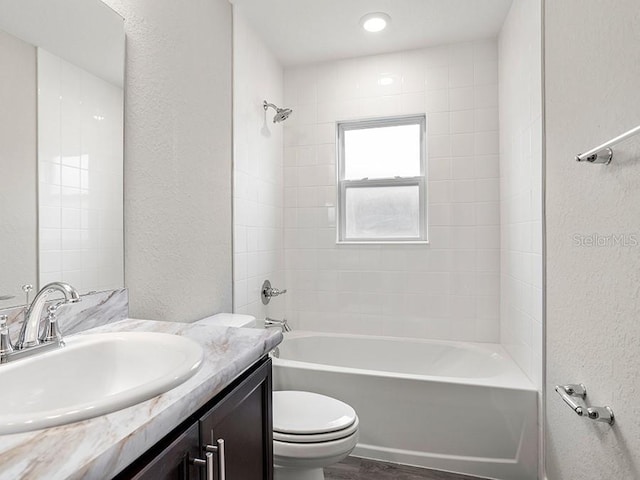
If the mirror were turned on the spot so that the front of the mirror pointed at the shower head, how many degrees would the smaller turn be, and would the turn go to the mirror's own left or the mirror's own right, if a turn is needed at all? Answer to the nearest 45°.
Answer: approximately 90° to the mirror's own left

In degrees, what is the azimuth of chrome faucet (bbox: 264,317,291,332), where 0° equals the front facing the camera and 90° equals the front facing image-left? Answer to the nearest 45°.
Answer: approximately 270°

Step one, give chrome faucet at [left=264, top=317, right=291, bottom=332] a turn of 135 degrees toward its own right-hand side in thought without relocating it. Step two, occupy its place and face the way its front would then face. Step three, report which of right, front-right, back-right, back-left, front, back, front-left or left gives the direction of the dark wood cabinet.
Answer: front-left

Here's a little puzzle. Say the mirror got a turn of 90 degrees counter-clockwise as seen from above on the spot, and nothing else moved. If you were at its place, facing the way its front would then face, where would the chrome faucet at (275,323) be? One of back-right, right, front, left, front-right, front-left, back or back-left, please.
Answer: front

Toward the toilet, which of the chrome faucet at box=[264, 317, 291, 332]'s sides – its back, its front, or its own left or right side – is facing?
right

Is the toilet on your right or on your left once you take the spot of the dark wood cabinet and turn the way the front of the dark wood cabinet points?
on your left

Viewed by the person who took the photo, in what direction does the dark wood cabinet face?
facing the viewer and to the right of the viewer

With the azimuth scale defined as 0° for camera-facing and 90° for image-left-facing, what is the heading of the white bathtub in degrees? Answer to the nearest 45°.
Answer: approximately 0°

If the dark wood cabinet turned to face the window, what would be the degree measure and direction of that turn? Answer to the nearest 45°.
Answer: approximately 90° to its left

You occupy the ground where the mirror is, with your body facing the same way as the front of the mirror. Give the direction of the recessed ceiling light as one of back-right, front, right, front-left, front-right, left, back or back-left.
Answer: front-left

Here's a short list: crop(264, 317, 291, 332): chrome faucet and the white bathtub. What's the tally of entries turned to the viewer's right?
1
